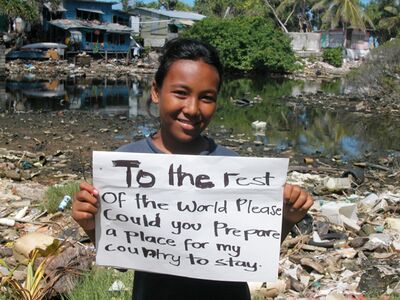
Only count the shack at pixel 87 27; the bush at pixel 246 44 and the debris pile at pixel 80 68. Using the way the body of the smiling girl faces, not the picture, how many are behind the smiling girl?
3

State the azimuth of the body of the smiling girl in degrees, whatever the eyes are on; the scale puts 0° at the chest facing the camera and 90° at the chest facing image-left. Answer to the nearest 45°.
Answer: approximately 0°

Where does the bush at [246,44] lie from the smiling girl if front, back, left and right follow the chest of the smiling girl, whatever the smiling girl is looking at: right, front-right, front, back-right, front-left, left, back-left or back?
back

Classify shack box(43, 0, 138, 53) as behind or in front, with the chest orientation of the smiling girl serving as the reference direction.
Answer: behind

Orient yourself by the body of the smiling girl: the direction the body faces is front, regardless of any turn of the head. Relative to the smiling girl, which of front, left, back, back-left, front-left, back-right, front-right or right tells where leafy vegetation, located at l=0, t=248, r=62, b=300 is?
back-right

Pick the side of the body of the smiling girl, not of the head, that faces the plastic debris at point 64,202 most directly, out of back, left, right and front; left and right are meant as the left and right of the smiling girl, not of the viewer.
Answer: back

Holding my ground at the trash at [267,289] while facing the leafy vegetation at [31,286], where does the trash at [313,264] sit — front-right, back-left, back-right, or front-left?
back-right

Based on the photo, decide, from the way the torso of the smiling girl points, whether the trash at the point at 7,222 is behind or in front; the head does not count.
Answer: behind

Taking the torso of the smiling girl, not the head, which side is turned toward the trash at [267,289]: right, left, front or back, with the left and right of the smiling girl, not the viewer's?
back

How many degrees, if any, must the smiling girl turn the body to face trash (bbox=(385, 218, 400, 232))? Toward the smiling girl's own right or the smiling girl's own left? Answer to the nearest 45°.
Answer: approximately 135° to the smiling girl's own left

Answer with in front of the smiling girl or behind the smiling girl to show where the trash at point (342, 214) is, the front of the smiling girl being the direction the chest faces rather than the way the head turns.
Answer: behind
